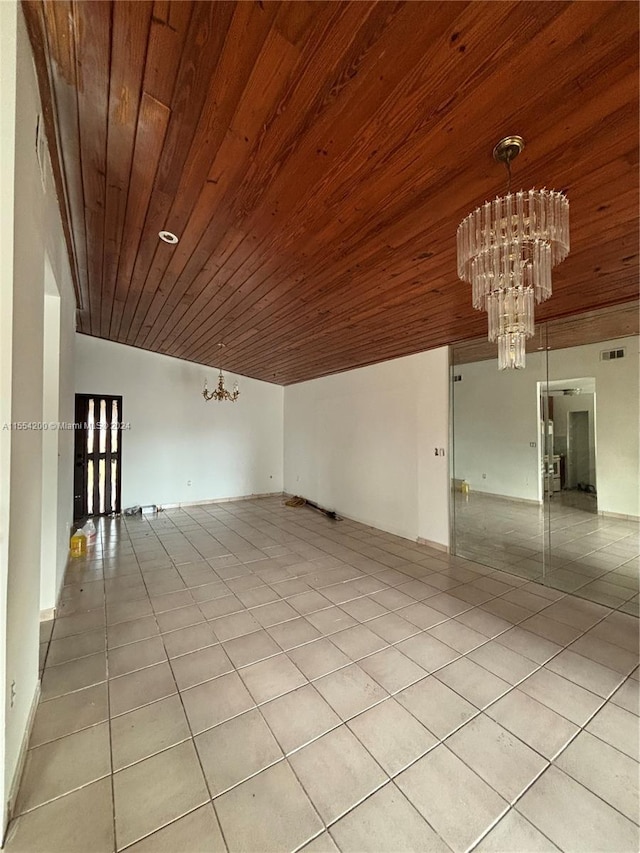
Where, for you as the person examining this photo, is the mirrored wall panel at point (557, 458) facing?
facing the viewer and to the left of the viewer

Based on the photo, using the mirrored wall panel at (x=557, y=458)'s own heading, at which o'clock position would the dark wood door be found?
The dark wood door is roughly at 1 o'clock from the mirrored wall panel.

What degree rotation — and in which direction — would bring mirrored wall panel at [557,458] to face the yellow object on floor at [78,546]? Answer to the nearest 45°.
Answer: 0° — it already faces it

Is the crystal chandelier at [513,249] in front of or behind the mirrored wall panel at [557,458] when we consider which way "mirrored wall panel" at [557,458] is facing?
in front
